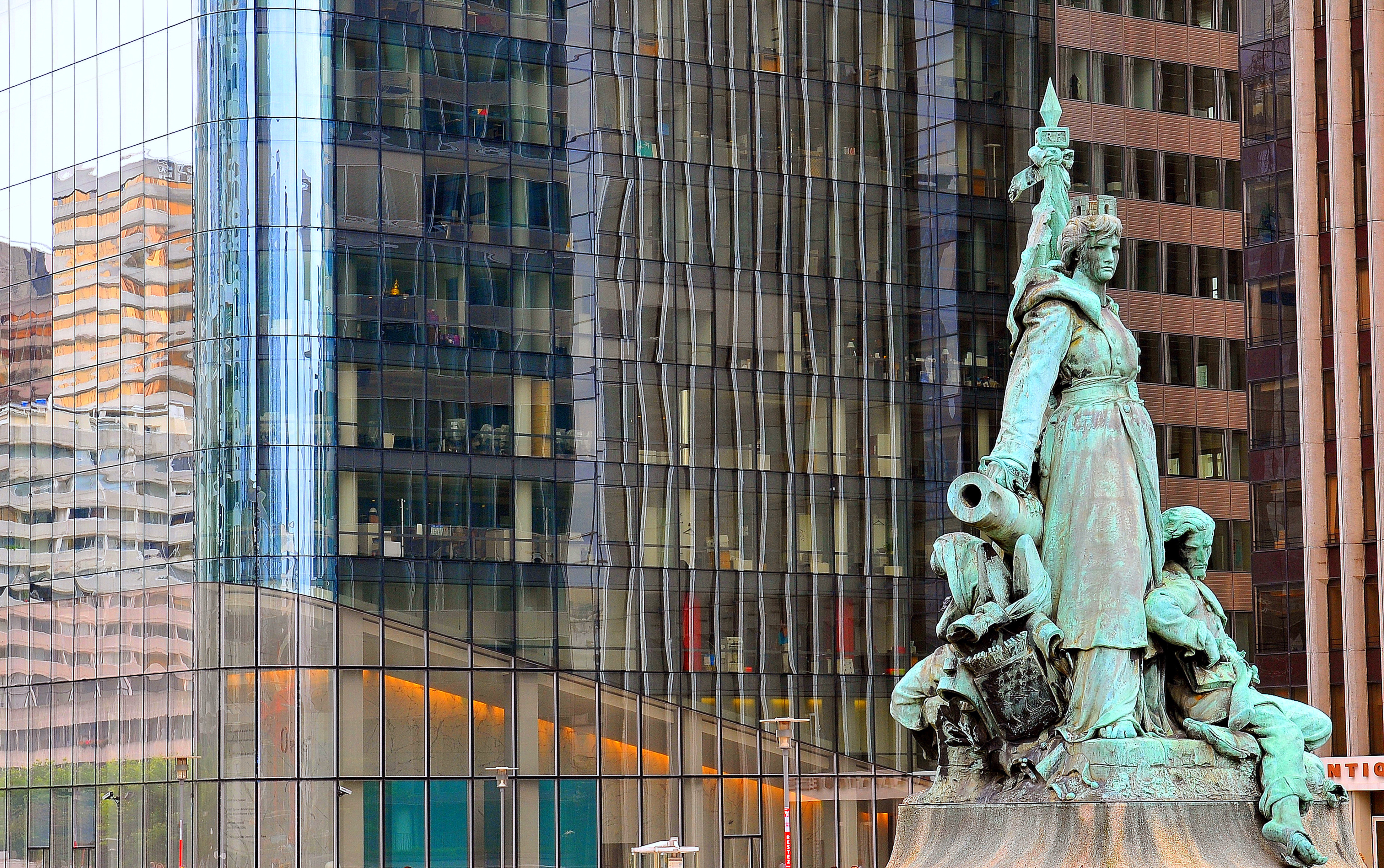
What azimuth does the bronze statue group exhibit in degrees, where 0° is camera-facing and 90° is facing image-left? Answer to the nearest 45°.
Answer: approximately 315°
